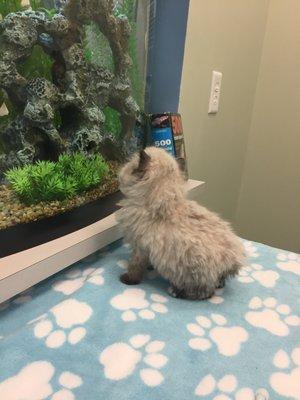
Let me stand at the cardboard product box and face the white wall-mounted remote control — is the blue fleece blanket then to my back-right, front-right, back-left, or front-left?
back-right

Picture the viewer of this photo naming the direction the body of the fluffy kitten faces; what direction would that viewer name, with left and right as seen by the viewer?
facing away from the viewer and to the left of the viewer

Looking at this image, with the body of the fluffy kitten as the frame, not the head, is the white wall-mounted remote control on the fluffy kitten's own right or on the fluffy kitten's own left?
on the fluffy kitten's own right

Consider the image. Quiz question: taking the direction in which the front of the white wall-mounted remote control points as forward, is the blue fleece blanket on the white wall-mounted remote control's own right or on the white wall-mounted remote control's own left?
on the white wall-mounted remote control's own right

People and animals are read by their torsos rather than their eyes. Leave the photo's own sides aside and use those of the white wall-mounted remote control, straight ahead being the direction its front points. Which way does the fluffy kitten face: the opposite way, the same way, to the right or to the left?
the opposite way

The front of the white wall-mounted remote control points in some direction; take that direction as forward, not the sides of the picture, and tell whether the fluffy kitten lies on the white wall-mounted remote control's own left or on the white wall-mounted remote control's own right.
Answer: on the white wall-mounted remote control's own right
